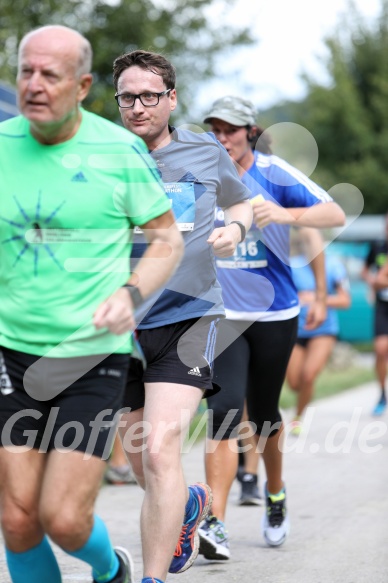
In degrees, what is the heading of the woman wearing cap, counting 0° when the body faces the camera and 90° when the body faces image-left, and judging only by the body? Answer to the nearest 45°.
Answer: approximately 45°

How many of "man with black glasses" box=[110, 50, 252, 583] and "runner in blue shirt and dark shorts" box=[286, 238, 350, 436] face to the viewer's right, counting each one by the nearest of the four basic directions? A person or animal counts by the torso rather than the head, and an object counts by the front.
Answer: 0

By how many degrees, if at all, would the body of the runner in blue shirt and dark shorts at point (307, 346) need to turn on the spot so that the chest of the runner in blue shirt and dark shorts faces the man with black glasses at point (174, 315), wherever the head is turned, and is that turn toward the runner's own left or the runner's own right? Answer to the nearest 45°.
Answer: approximately 45° to the runner's own left

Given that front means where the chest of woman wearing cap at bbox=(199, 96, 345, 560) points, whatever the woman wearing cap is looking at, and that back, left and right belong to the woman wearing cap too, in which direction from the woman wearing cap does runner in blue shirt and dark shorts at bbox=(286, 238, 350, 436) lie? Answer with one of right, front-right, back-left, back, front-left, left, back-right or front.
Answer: back-right

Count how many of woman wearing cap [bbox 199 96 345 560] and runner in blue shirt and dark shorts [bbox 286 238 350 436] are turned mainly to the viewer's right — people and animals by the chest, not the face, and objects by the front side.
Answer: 0

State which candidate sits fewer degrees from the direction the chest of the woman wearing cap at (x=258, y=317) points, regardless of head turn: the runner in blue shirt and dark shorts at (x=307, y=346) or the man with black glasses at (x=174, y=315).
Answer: the man with black glasses

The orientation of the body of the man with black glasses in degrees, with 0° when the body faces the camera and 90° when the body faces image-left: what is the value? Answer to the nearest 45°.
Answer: approximately 45°

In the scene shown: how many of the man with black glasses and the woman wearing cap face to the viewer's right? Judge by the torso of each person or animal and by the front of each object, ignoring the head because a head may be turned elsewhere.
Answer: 0

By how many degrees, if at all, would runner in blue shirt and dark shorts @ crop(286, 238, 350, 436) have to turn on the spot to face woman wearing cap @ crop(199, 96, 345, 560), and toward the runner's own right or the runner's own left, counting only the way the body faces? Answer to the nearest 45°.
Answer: approximately 45° to the runner's own left

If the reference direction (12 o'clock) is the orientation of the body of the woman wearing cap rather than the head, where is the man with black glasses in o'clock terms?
The man with black glasses is roughly at 11 o'clock from the woman wearing cap.

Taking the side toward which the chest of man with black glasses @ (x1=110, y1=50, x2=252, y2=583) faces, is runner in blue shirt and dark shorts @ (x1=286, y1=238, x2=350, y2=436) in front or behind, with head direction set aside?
behind
